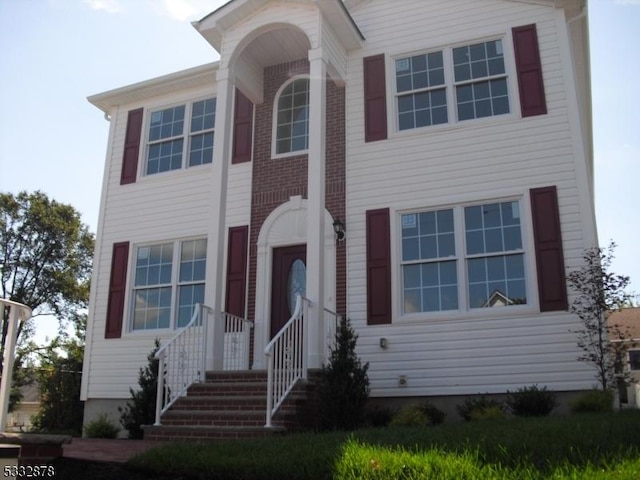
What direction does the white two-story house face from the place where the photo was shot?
facing the viewer and to the left of the viewer

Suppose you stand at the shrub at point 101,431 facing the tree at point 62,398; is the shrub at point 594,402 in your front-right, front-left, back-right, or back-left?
back-right

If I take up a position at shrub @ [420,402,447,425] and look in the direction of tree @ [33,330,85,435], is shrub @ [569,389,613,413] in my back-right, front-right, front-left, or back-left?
back-right

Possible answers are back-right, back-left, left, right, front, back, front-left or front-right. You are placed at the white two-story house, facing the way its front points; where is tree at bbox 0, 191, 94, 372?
right

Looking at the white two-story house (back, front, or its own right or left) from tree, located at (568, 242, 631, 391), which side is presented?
left

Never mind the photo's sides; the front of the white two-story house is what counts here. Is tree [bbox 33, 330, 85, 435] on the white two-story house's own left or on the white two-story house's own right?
on the white two-story house's own right
